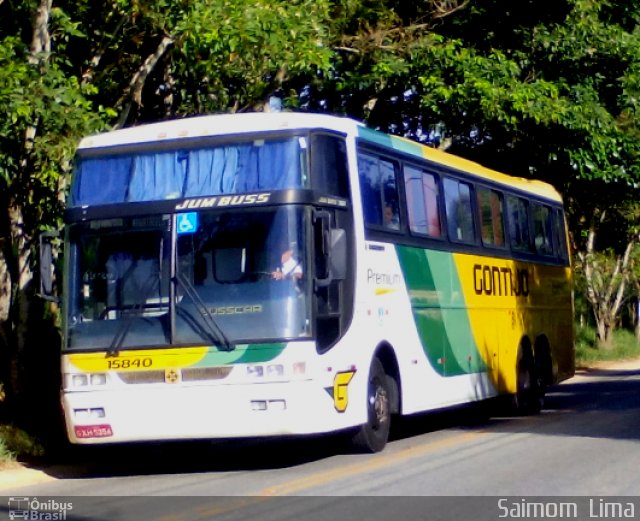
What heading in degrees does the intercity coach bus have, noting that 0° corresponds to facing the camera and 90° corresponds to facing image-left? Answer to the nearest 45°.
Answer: approximately 45°
